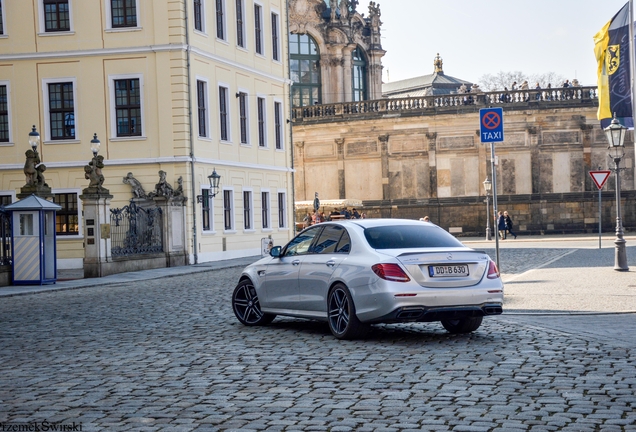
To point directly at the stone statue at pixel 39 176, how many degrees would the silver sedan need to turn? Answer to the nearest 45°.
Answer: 0° — it already faces it

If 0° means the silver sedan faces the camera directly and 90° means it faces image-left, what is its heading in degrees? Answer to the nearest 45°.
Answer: approximately 135°

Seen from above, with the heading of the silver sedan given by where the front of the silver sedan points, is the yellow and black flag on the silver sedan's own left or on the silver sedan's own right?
on the silver sedan's own right

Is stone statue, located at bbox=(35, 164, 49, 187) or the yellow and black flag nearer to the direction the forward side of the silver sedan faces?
the stone statue

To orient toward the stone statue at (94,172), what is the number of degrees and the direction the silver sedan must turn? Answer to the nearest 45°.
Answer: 0° — it already faces it

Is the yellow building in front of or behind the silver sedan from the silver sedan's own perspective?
in front
